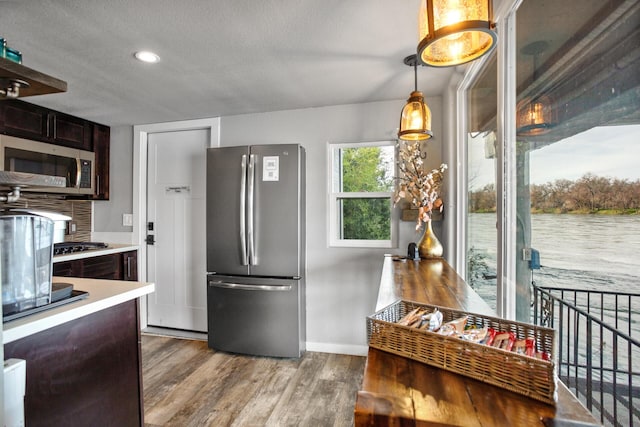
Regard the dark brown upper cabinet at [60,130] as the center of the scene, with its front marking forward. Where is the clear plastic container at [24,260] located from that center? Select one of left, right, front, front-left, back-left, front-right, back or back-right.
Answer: front-right

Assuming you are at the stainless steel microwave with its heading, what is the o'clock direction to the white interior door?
The white interior door is roughly at 11 o'clock from the stainless steel microwave.

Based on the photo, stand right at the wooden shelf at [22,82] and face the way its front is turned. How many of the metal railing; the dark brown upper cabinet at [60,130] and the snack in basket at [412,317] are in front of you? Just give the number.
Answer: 2

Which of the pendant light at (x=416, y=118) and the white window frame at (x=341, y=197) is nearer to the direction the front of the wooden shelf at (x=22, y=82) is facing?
the pendant light

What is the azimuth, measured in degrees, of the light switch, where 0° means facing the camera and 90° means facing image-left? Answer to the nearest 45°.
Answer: approximately 0°

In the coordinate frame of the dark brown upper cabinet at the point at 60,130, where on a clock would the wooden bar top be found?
The wooden bar top is roughly at 1 o'clock from the dark brown upper cabinet.

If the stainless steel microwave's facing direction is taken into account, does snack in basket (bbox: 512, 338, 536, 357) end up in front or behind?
in front

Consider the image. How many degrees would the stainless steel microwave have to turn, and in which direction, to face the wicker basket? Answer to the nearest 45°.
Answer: approximately 45° to its right

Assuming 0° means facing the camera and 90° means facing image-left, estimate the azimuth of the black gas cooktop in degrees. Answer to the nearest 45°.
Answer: approximately 315°

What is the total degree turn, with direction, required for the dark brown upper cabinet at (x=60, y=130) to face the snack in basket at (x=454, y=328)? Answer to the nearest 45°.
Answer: approximately 45° to its right

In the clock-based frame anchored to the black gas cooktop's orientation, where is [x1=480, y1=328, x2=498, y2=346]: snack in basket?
The snack in basket is roughly at 1 o'clock from the black gas cooktop.

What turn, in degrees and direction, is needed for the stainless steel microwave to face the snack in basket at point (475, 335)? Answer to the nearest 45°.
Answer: approximately 45° to its right

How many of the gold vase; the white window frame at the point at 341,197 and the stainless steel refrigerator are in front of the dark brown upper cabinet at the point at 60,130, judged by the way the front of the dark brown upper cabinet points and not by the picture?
3
